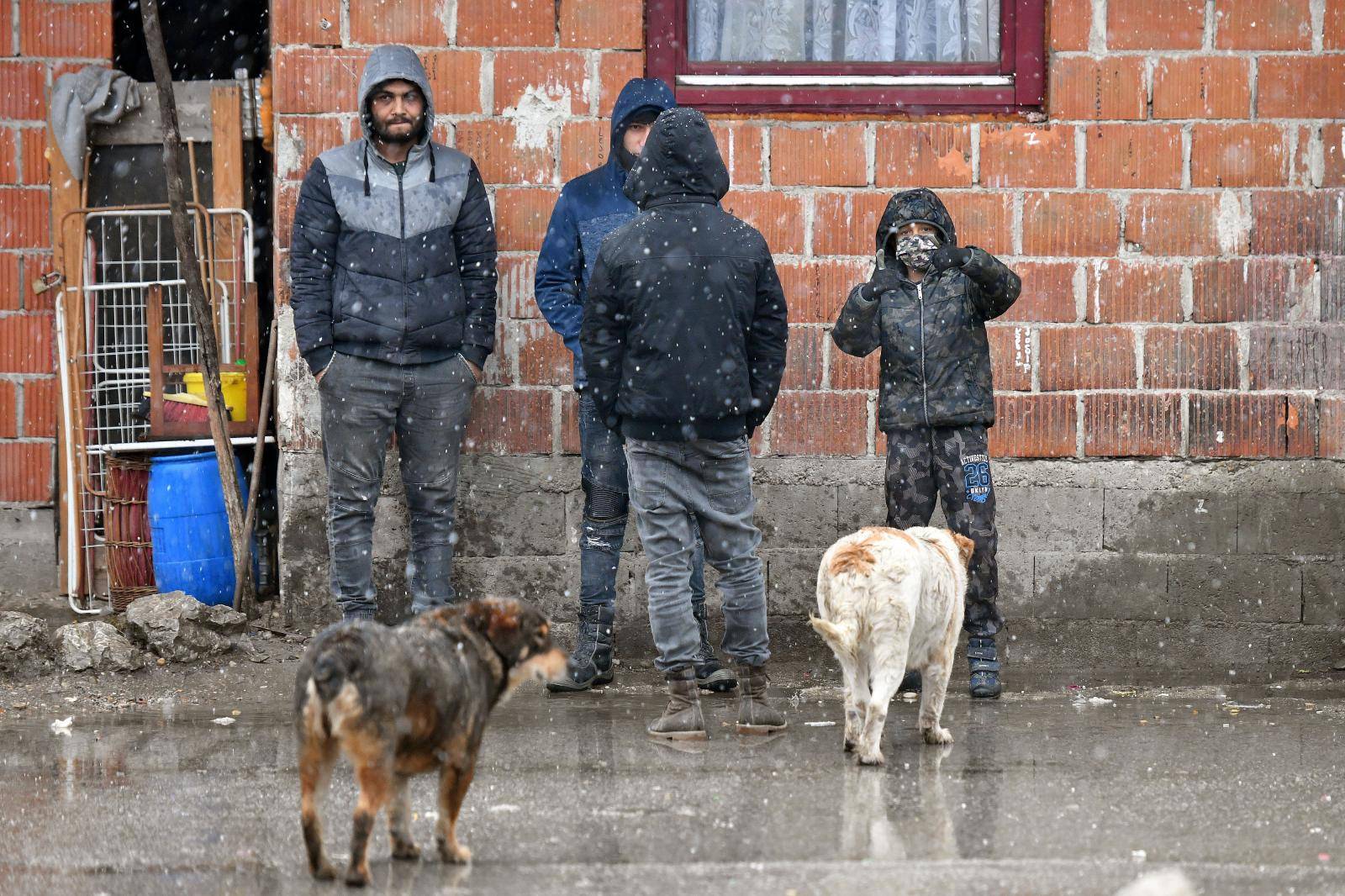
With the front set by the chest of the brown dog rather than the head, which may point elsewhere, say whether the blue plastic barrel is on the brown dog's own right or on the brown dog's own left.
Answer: on the brown dog's own left

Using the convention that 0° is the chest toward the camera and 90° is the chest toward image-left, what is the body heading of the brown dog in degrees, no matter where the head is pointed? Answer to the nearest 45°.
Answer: approximately 225°

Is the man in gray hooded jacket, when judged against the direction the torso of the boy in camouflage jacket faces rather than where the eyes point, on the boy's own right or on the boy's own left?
on the boy's own right

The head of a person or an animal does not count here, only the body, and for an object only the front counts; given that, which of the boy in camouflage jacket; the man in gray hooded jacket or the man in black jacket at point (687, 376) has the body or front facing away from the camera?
the man in black jacket

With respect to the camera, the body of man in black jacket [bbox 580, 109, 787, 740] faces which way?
away from the camera

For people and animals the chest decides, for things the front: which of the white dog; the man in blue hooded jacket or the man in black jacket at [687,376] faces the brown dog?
the man in blue hooded jacket

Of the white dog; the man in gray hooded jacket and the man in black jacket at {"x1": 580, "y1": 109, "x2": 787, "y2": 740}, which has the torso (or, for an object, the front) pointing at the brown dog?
the man in gray hooded jacket

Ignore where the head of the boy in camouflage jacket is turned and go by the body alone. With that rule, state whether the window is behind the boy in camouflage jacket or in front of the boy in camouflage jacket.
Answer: behind

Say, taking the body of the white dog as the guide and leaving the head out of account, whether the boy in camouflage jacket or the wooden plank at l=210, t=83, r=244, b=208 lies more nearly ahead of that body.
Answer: the boy in camouflage jacket
